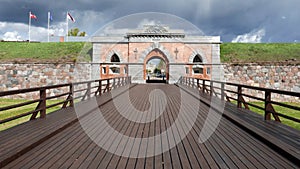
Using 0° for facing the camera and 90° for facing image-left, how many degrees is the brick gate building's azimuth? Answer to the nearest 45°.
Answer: approximately 0°

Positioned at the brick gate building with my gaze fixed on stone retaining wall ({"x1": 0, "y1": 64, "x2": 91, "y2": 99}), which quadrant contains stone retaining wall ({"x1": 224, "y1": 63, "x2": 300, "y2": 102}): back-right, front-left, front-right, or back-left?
back-left

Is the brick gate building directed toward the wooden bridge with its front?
yes

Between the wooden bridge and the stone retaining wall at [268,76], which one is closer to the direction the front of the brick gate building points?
the wooden bridge

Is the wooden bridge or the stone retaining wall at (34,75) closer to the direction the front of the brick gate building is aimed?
the wooden bridge

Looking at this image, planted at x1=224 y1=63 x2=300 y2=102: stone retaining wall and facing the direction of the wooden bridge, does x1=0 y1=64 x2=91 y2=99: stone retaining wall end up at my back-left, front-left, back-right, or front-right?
front-right

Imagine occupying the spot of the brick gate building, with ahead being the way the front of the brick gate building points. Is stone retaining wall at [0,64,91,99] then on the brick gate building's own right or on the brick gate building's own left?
on the brick gate building's own right

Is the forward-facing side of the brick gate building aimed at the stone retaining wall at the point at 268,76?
no

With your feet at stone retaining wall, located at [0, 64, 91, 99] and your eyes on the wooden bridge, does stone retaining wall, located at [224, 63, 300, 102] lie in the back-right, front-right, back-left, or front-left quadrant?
front-left
